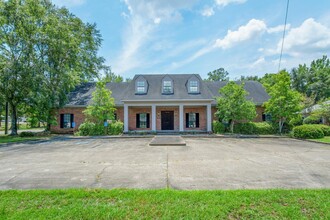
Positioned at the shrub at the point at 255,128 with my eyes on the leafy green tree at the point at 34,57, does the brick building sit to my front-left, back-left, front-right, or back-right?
front-right

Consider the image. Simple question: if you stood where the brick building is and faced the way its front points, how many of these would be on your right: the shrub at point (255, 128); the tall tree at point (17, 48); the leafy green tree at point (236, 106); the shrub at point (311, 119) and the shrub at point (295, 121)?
1

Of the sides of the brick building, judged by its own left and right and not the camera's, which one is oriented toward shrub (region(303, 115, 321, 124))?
left

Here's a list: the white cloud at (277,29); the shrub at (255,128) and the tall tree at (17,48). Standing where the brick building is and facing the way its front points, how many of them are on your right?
1

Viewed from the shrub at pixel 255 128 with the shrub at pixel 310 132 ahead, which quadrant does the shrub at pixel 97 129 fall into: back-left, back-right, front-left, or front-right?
back-right

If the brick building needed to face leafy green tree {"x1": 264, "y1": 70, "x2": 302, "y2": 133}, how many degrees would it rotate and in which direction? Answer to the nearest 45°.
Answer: approximately 90° to its left

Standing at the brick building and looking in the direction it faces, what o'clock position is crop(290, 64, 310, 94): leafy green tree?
The leafy green tree is roughly at 8 o'clock from the brick building.

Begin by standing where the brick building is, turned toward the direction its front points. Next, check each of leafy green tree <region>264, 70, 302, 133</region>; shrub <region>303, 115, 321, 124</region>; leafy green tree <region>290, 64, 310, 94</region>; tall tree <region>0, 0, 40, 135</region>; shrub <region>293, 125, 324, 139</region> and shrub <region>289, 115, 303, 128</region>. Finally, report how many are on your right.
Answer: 1

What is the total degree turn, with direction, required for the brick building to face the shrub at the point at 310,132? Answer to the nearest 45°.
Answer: approximately 45° to its left

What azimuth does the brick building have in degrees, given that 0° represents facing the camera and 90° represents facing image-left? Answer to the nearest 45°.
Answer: approximately 0°

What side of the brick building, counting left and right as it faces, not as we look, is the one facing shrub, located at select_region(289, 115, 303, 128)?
left
